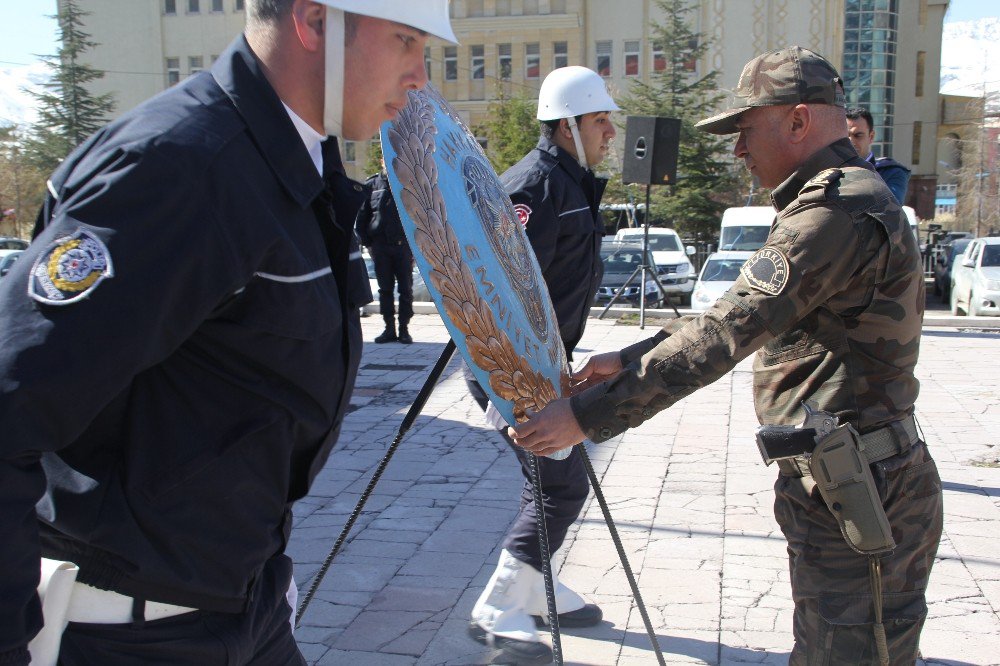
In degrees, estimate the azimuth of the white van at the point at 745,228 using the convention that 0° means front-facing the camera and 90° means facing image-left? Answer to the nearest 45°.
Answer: approximately 0°

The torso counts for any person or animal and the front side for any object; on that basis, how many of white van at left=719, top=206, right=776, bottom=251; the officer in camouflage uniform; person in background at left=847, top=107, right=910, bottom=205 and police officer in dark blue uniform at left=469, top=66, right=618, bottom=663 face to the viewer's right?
1

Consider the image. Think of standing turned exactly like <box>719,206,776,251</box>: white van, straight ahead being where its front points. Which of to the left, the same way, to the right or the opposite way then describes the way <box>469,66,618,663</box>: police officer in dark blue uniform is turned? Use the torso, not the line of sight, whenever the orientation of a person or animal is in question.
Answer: to the left

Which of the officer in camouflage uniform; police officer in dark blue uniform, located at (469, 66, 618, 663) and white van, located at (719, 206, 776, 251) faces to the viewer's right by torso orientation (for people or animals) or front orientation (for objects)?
the police officer in dark blue uniform

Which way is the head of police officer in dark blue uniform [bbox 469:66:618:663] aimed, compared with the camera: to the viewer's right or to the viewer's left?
to the viewer's right

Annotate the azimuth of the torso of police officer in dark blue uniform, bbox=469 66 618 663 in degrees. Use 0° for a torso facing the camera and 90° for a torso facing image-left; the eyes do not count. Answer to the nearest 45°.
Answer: approximately 270°

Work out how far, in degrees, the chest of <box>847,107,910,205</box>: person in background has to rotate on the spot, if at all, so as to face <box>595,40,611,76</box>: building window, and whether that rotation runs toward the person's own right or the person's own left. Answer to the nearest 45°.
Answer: approximately 135° to the person's own right

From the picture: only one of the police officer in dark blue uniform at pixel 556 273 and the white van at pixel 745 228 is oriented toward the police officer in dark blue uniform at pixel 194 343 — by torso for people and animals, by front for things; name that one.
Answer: the white van

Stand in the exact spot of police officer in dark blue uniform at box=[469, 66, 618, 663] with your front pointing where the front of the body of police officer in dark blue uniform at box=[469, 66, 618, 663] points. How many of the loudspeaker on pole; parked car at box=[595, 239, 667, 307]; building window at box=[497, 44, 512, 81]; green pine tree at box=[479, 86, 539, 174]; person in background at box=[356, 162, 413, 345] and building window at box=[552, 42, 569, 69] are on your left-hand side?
6

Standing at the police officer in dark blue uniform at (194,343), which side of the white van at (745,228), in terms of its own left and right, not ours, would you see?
front

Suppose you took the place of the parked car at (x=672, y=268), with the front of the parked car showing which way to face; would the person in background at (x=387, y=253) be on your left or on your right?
on your right

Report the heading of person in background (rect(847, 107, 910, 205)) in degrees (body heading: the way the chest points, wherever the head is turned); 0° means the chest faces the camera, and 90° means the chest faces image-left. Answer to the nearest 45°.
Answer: approximately 45°

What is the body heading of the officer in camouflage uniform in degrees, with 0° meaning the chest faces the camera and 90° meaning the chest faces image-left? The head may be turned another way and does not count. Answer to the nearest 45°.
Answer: approximately 90°
